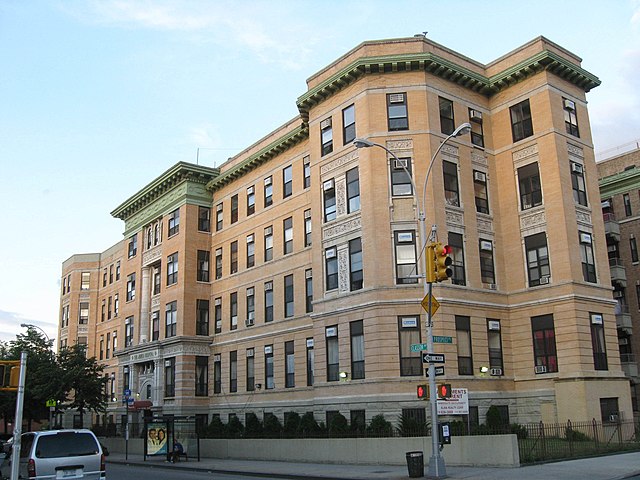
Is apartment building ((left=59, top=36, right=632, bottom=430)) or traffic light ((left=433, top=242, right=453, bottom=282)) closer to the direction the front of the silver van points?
the apartment building

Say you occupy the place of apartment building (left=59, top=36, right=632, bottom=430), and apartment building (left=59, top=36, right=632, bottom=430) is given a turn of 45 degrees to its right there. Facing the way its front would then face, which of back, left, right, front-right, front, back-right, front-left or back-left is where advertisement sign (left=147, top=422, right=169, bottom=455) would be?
front

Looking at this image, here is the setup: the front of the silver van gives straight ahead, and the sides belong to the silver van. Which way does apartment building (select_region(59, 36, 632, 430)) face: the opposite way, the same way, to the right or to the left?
to the left

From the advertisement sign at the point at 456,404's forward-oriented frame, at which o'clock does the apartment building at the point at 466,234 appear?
The apartment building is roughly at 6 o'clock from the advertisement sign.

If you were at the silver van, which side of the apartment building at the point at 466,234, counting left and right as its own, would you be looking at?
front

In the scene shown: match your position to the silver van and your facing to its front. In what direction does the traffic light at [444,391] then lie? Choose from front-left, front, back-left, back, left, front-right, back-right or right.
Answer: right

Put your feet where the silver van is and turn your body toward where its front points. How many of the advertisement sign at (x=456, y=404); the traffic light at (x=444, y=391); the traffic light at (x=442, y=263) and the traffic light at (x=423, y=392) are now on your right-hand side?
4

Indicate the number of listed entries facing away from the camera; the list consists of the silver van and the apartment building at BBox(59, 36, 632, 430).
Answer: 1

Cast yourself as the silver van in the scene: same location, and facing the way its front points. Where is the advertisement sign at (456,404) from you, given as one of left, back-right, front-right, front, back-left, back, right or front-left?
right

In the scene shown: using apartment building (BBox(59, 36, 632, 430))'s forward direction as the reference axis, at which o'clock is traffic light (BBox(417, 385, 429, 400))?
The traffic light is roughly at 11 o'clock from the apartment building.

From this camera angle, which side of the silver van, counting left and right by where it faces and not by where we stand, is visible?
back

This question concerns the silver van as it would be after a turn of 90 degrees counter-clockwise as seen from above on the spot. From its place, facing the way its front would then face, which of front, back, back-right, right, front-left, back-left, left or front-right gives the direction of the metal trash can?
back

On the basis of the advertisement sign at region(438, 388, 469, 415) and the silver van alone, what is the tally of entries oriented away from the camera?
1
